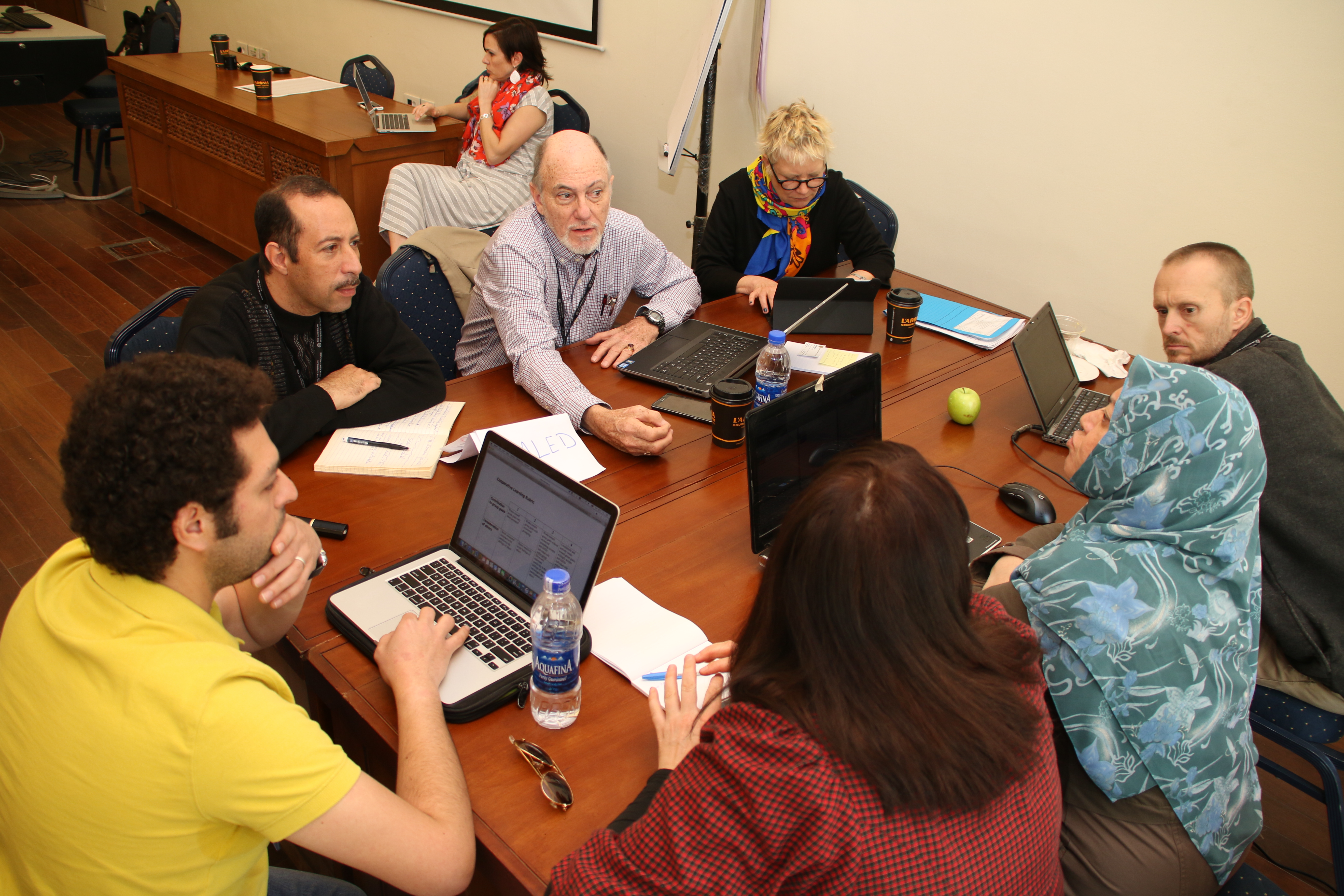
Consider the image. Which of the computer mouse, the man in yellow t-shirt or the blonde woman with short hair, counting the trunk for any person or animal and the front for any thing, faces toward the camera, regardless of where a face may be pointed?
the blonde woman with short hair

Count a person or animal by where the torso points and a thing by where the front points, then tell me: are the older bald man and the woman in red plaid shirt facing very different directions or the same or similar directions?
very different directions

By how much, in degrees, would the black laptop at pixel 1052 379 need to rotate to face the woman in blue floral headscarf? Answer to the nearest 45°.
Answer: approximately 45° to its right

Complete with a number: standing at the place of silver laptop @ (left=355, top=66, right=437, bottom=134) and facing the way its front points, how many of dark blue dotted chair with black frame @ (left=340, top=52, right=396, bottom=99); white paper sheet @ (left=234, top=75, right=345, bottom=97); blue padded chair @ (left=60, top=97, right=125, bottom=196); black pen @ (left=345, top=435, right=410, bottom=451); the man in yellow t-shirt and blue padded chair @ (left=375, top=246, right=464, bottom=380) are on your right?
3

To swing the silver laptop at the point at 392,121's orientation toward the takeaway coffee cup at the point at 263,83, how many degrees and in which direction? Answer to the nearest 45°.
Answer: approximately 135° to its left

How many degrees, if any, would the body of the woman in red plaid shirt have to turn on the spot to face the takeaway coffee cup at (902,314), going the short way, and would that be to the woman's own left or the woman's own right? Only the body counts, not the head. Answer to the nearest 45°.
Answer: approximately 45° to the woman's own right

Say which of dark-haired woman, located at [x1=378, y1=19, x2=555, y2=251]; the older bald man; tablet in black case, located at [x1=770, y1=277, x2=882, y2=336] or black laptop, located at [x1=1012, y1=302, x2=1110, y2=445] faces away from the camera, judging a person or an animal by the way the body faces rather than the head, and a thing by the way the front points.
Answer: tablet in black case, located at [x1=770, y1=277, x2=882, y2=336]

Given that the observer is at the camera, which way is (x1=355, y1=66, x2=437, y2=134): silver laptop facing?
facing to the right of the viewer

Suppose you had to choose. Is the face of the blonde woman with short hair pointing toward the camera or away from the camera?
toward the camera

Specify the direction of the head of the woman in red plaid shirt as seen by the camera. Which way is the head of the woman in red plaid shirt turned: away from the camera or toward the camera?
away from the camera

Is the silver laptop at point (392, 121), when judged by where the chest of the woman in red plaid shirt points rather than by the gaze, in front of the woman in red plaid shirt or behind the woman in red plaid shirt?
in front

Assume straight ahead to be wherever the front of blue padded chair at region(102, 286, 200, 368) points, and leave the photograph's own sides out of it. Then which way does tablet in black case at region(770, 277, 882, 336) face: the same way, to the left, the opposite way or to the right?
to the left

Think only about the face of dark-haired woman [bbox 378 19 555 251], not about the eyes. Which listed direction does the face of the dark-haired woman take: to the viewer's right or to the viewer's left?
to the viewer's left

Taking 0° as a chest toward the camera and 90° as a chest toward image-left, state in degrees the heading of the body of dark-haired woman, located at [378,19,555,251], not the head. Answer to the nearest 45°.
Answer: approximately 90°

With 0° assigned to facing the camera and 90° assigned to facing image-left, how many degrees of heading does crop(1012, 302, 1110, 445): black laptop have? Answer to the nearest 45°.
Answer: approximately 315°

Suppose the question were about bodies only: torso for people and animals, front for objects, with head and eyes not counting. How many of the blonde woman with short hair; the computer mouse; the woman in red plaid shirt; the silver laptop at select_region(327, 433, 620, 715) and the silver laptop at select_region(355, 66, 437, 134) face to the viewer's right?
1

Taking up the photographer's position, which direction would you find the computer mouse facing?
facing away from the viewer and to the left of the viewer

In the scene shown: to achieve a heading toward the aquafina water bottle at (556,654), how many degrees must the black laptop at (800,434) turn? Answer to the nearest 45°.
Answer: approximately 90° to its right

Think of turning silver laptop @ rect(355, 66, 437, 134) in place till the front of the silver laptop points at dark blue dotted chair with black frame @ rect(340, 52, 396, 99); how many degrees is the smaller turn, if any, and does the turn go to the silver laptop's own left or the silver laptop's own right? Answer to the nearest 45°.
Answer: approximately 90° to the silver laptop's own left

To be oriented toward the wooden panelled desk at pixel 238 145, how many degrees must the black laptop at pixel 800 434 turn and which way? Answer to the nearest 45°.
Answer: approximately 180°

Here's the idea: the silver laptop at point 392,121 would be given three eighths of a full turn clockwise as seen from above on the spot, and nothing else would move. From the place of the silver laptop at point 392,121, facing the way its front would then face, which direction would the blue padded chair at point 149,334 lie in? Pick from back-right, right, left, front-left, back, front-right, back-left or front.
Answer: front-left

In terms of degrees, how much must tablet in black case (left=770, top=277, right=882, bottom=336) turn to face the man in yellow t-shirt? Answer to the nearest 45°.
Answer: approximately 180°

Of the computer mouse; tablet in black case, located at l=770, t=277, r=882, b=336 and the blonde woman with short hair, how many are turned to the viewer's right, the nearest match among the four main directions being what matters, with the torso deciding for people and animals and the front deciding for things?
0
